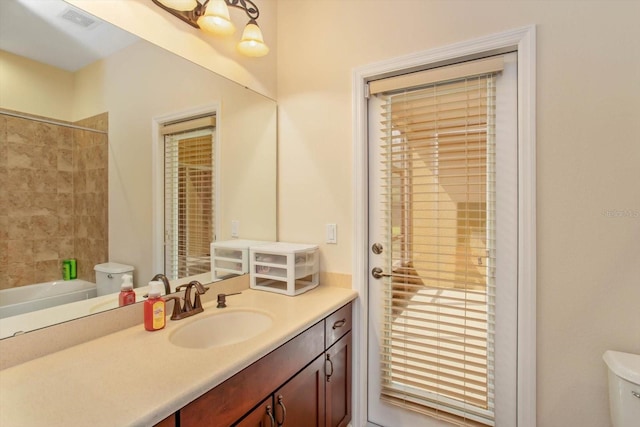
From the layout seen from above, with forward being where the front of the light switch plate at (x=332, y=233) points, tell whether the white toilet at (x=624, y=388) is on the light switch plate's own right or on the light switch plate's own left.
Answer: on the light switch plate's own left

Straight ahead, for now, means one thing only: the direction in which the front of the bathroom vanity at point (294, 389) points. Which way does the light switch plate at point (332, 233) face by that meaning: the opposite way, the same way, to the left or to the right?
to the right

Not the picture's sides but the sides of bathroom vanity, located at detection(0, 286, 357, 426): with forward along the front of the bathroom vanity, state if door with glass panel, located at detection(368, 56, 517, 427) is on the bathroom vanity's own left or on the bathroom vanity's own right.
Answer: on the bathroom vanity's own left

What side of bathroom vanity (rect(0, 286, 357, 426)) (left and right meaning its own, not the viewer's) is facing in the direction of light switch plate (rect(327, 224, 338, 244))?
left

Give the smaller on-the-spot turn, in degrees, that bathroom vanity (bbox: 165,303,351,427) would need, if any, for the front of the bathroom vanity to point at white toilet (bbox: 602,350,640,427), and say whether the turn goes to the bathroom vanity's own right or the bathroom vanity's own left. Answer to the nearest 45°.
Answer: approximately 45° to the bathroom vanity's own left

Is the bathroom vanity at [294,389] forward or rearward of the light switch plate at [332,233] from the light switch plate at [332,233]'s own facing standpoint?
forward

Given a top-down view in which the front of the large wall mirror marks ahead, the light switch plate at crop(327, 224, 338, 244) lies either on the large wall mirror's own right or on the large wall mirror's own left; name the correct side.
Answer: on the large wall mirror's own left

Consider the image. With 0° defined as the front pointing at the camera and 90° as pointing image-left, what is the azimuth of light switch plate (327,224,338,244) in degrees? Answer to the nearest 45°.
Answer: approximately 45°

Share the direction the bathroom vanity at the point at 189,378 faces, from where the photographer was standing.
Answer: facing the viewer and to the right of the viewer
